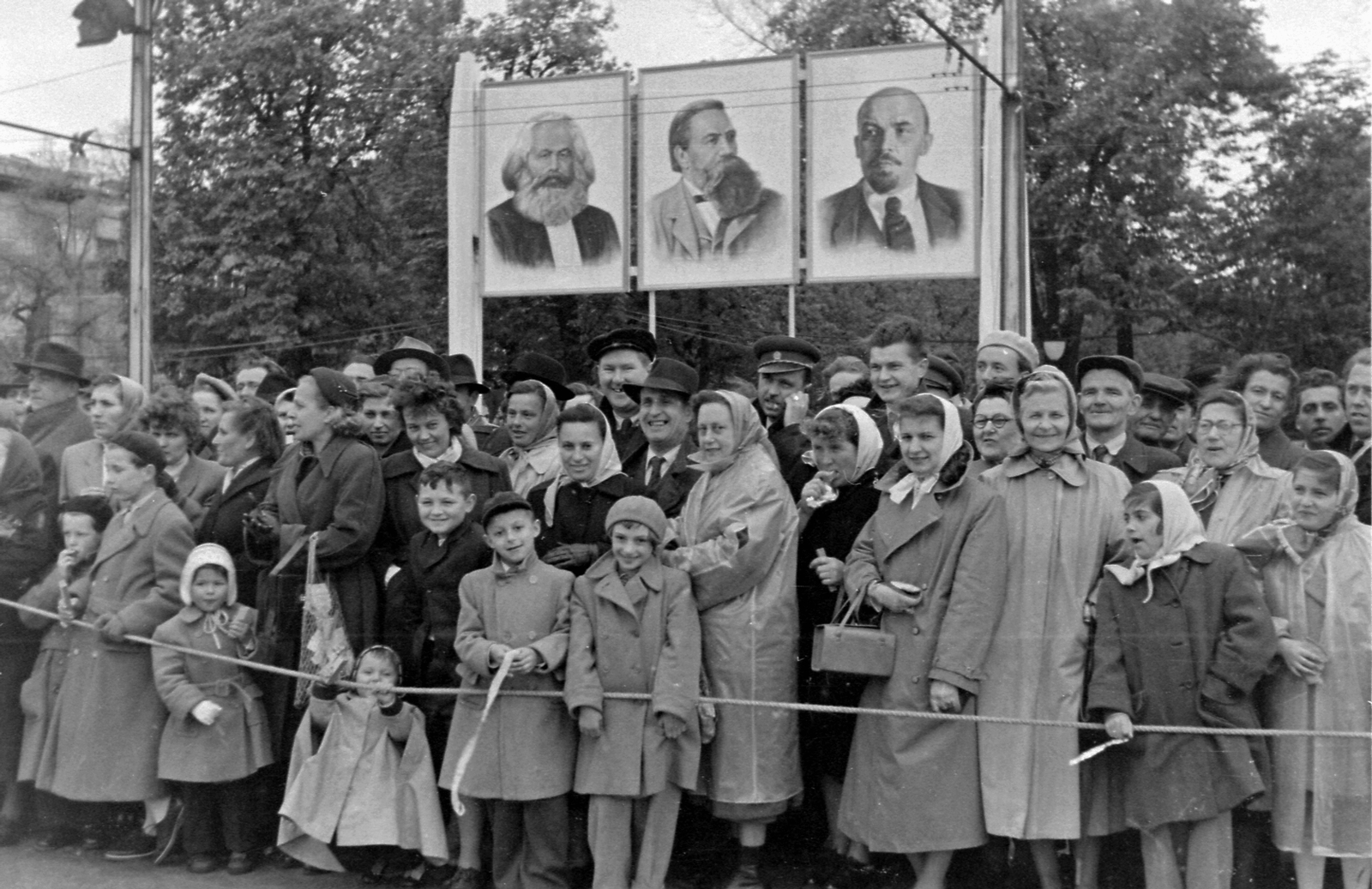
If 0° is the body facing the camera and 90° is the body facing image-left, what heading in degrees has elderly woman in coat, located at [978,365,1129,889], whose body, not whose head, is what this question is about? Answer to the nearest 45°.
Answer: approximately 0°

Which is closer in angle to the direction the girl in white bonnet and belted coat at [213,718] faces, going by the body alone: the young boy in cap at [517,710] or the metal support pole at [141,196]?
the young boy in cap

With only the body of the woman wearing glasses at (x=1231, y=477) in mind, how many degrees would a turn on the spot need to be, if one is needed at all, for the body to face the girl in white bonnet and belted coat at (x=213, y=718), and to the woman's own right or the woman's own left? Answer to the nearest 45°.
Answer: approximately 45° to the woman's own right

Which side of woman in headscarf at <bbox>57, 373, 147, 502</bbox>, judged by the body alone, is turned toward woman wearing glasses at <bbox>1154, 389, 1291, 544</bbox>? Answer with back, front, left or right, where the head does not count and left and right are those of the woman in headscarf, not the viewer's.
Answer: left

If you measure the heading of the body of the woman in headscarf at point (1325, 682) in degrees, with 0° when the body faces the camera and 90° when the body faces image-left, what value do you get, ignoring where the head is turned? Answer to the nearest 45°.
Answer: approximately 45°

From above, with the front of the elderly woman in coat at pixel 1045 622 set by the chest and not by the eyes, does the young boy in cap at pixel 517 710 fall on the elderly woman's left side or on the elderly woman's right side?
on the elderly woman's right side
